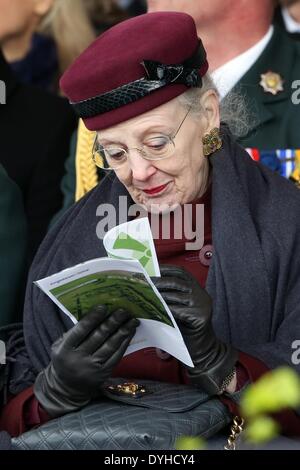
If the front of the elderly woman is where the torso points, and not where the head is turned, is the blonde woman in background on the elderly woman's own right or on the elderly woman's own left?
on the elderly woman's own right

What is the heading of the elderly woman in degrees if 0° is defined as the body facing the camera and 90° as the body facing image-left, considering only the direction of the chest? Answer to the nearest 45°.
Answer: approximately 45°

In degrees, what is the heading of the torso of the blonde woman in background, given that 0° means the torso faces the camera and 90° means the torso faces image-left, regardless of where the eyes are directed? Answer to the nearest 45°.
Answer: approximately 45°

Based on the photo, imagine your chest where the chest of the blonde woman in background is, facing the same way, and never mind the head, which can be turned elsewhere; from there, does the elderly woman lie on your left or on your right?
on your left
